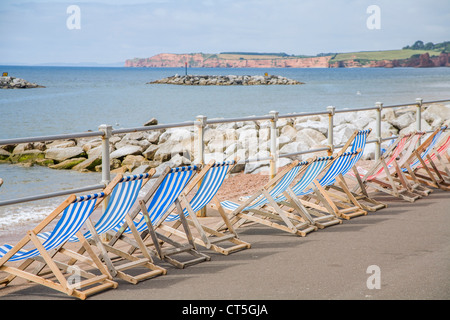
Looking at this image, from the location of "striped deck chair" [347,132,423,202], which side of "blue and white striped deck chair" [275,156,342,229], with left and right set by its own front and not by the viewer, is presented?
right

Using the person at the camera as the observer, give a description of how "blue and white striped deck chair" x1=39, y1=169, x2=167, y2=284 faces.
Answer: facing away from the viewer and to the left of the viewer

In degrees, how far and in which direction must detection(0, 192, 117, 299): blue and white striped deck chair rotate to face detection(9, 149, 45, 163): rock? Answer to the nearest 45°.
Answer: approximately 45° to its right

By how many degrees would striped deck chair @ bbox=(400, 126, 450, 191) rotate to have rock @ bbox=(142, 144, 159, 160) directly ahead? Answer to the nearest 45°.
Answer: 0° — it already faces it

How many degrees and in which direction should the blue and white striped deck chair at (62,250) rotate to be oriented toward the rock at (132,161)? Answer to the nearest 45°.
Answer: approximately 45° to its right

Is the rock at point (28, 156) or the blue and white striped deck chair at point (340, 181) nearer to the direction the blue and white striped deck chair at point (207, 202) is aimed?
the rock

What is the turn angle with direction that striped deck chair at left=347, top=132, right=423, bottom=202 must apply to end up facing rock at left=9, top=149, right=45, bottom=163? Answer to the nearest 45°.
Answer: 0° — it already faces it

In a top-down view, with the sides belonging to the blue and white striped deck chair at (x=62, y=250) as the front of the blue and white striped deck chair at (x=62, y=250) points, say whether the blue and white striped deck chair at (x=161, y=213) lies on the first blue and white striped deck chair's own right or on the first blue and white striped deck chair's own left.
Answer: on the first blue and white striped deck chair's own right

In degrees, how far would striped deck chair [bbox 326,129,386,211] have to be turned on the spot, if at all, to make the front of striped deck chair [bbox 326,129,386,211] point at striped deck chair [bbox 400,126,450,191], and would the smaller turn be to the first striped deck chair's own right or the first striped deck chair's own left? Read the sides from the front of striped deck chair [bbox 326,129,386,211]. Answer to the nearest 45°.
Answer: approximately 90° to the first striped deck chair's own right
